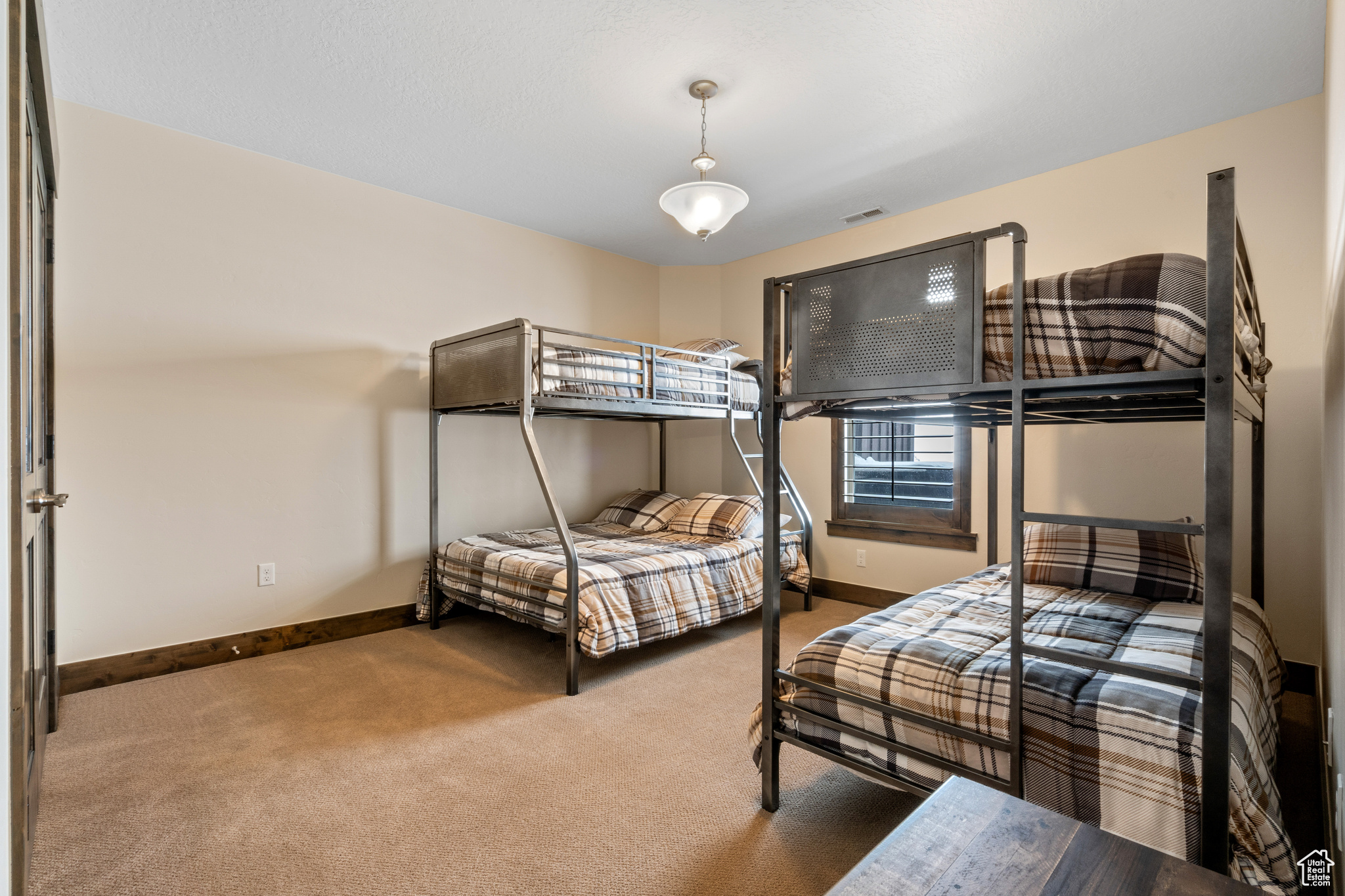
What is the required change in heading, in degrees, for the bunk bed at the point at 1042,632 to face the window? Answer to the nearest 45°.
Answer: approximately 135° to its right

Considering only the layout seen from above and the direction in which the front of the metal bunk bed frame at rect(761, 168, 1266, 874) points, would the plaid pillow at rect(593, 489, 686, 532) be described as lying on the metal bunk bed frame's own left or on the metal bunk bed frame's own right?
on the metal bunk bed frame's own right

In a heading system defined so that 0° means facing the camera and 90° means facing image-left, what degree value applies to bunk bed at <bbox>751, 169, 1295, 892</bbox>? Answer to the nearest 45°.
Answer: approximately 45°

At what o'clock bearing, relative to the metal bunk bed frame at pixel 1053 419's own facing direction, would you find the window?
The window is roughly at 4 o'clock from the metal bunk bed frame.

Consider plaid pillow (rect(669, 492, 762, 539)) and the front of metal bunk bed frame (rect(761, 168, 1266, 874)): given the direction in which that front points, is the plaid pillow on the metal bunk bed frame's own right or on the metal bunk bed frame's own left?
on the metal bunk bed frame's own right

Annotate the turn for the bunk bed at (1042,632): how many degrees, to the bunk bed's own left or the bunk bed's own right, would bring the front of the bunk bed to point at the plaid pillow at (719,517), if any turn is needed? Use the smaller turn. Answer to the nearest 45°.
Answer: approximately 90° to the bunk bed's own right
